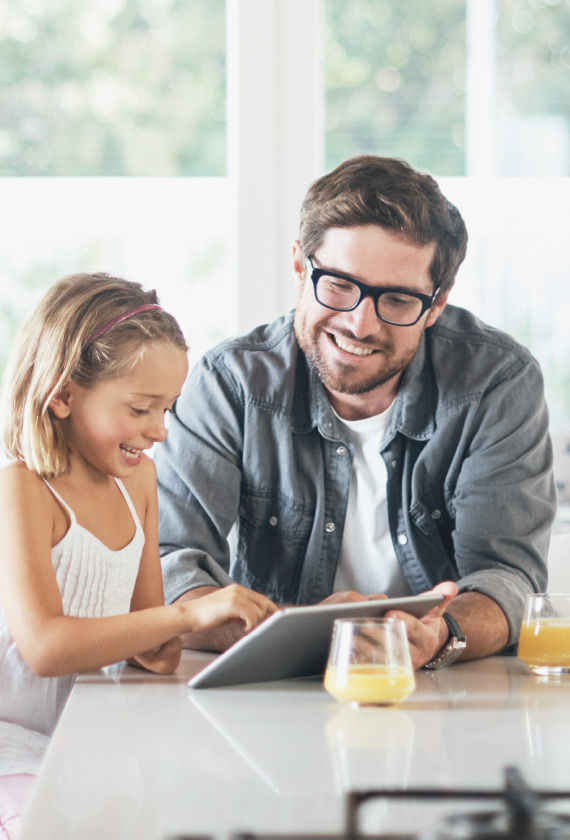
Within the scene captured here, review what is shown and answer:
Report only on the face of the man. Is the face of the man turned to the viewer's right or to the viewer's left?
to the viewer's left

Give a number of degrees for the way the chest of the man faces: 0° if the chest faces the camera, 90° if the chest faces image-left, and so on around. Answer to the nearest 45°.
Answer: approximately 0°

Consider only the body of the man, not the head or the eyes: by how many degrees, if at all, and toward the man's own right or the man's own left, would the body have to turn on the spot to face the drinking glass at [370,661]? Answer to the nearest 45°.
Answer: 0° — they already face it

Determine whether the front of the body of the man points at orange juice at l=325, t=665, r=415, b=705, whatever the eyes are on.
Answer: yes

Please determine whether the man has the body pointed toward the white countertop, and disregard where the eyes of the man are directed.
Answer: yes

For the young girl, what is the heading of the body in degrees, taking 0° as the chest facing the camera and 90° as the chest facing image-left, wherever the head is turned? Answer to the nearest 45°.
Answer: approximately 315°
